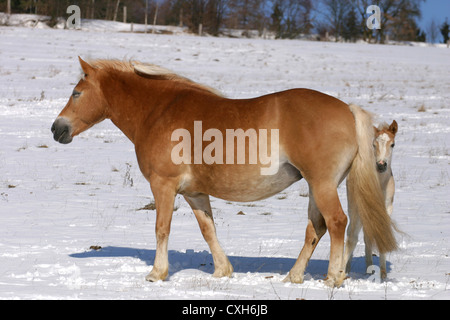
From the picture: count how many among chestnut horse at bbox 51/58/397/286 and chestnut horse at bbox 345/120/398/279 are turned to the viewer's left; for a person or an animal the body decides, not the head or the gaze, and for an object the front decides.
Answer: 1

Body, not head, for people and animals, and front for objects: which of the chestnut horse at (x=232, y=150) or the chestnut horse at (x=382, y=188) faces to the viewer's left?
the chestnut horse at (x=232, y=150)

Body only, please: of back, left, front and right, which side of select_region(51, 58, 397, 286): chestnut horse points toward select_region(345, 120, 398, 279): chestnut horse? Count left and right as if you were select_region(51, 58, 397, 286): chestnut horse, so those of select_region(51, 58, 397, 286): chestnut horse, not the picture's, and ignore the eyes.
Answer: back

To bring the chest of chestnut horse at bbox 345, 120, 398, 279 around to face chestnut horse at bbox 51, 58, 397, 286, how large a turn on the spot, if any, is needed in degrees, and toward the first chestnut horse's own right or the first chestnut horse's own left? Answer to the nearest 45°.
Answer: approximately 90° to the first chestnut horse's own right

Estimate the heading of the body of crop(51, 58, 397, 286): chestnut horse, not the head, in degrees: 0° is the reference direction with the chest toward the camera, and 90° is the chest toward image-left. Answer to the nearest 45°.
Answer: approximately 90°

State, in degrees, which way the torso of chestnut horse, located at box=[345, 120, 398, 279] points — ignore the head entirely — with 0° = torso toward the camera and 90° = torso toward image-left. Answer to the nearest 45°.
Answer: approximately 315°
